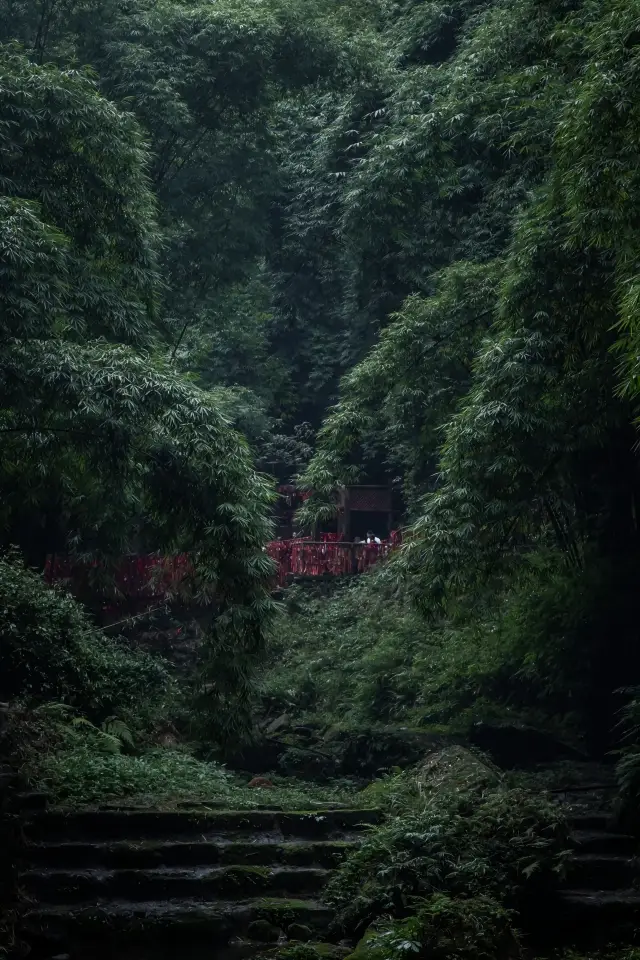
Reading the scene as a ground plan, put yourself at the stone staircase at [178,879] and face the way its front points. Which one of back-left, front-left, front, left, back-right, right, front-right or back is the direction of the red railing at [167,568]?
back

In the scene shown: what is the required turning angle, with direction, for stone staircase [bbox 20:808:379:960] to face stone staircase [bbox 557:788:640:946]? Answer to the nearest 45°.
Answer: approximately 90° to its left

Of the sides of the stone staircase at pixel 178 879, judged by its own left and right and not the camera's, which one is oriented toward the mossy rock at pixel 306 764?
back

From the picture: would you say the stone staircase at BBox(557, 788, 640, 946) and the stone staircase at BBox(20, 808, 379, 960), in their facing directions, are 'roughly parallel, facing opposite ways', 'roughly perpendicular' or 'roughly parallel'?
roughly parallel

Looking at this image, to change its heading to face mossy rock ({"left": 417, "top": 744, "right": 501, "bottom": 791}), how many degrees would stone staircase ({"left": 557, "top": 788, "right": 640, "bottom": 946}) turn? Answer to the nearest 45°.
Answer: approximately 135° to its right

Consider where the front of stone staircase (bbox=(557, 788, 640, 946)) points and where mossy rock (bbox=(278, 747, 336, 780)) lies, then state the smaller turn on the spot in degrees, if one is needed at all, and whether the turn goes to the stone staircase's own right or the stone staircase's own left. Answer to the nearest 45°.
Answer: approximately 135° to the stone staircase's own right

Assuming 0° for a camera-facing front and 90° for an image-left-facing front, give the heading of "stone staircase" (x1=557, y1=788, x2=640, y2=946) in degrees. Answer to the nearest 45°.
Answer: approximately 0°

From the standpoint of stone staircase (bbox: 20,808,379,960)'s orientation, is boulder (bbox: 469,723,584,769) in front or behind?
behind

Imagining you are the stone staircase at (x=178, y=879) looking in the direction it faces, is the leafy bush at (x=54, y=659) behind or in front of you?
behind

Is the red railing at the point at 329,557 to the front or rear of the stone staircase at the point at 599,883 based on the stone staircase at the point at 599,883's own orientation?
to the rear

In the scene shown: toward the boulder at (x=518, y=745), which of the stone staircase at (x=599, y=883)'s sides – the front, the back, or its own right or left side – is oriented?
back

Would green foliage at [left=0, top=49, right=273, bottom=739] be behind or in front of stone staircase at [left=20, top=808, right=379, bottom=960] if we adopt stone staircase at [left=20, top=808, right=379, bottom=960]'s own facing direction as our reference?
behind

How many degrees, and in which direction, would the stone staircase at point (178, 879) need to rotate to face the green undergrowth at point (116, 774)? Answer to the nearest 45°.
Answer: approximately 180°

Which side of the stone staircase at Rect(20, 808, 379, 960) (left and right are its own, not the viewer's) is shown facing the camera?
front

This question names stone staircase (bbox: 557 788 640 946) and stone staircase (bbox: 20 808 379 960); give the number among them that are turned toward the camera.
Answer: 2
